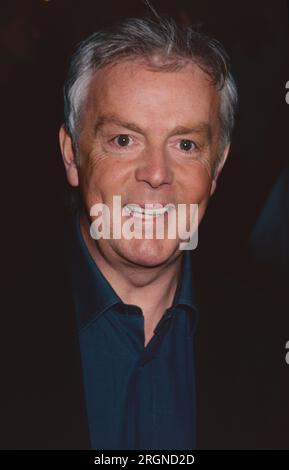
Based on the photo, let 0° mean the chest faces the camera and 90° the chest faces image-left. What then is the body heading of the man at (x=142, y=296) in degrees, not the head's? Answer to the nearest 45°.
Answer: approximately 0°
